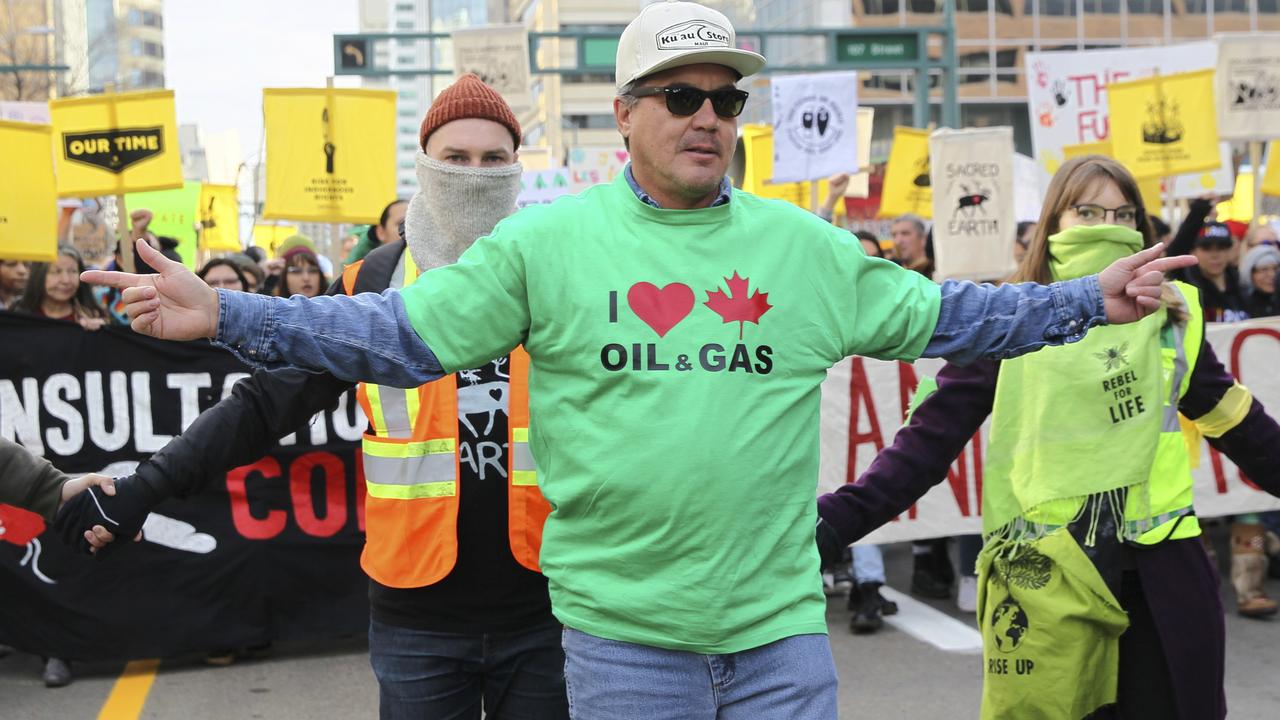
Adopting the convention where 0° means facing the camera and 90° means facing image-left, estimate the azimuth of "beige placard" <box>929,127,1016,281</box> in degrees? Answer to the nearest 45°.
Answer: approximately 0°

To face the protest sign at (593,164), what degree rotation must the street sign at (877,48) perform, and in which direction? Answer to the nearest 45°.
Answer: approximately 45° to its right

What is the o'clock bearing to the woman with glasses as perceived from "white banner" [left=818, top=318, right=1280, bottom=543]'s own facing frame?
The woman with glasses is roughly at 12 o'clock from the white banner.

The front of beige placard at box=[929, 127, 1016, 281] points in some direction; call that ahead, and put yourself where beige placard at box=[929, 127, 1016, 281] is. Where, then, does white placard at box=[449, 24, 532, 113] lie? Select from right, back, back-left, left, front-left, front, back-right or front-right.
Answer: back-right

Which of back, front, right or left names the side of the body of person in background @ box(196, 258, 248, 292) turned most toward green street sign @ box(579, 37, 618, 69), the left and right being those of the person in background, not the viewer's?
back

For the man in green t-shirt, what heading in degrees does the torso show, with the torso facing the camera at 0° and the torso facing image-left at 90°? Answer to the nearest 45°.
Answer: approximately 0°

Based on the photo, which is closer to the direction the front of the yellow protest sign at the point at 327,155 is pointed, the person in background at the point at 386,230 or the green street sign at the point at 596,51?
the person in background

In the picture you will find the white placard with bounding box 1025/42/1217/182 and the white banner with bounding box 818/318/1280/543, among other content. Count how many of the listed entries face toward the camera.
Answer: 2
